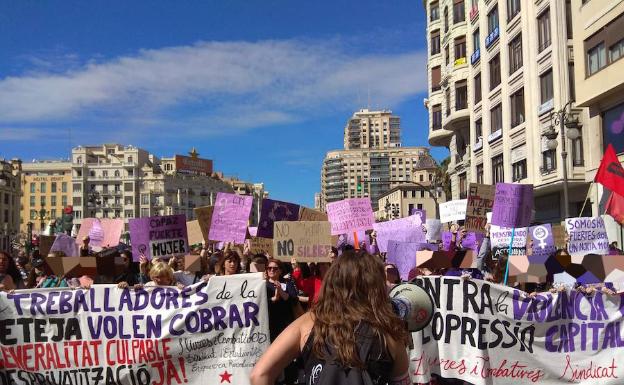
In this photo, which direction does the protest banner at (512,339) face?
toward the camera

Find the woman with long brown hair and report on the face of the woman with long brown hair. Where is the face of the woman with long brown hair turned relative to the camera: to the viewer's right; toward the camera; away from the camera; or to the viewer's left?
away from the camera

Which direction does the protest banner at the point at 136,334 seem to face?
toward the camera

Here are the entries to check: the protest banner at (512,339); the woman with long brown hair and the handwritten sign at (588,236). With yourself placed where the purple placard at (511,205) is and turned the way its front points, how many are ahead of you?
2

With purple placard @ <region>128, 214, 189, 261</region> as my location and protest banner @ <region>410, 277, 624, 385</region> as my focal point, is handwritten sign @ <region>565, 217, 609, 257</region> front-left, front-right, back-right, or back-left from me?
front-left

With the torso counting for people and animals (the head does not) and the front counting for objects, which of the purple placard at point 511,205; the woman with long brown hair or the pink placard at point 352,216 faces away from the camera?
the woman with long brown hair

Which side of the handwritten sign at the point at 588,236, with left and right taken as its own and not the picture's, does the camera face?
front

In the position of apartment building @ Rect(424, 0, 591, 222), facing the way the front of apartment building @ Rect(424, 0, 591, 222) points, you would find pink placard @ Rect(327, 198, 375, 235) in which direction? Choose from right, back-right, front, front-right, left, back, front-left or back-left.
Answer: front-left

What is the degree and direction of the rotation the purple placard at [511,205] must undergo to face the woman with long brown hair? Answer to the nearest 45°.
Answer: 0° — it already faces them

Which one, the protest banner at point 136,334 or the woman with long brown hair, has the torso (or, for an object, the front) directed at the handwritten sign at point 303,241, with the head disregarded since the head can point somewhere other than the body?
the woman with long brown hair

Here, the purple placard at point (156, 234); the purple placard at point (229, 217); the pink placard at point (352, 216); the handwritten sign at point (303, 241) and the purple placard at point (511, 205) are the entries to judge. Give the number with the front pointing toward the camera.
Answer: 5

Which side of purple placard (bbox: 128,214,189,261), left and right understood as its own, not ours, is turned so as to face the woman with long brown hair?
front

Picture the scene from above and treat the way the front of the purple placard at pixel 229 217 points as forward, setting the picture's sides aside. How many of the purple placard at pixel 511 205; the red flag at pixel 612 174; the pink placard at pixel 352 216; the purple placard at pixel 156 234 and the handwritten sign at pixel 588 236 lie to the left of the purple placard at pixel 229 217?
4

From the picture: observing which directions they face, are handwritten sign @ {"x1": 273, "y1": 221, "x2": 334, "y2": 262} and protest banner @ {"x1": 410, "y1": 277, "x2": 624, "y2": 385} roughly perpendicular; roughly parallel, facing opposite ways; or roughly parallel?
roughly parallel

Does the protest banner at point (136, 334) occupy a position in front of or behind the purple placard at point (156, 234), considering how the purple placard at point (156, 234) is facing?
in front

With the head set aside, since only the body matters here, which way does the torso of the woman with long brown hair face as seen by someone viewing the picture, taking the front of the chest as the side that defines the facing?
away from the camera

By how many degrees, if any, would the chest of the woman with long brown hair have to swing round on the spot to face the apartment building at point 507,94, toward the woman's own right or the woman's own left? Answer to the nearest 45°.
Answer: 0° — they already face it

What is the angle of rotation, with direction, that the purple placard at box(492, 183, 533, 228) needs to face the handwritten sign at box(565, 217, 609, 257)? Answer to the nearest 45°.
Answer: approximately 135° to its left

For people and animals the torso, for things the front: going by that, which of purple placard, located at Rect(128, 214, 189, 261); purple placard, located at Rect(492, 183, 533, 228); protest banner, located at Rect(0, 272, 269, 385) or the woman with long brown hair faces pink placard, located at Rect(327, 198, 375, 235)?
the woman with long brown hair

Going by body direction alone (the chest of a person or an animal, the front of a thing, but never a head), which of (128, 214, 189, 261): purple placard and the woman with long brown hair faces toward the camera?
the purple placard

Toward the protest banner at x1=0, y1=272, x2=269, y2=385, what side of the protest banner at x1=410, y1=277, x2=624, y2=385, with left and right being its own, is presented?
right

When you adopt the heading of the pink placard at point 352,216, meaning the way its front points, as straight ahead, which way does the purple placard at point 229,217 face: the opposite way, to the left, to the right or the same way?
the same way

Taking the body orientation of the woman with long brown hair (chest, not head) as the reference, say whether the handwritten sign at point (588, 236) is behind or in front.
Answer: in front
